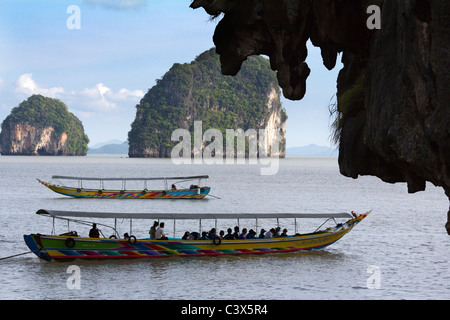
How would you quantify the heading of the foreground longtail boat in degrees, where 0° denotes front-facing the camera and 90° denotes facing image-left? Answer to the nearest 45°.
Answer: approximately 270°

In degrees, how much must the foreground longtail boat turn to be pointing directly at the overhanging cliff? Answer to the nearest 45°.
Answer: approximately 90° to its right
